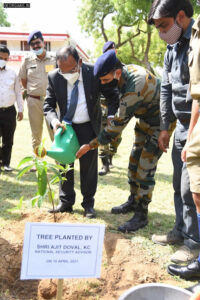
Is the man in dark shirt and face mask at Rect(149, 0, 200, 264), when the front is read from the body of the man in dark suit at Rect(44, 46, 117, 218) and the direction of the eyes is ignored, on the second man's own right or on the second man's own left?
on the second man's own left

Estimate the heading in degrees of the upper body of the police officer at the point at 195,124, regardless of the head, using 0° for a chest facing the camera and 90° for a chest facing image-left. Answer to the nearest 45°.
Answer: approximately 90°

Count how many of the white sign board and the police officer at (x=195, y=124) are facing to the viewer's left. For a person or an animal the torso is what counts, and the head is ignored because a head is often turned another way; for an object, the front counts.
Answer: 1

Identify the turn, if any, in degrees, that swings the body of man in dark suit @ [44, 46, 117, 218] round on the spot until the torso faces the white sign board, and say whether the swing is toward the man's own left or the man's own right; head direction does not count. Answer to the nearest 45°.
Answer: approximately 45° to the man's own left

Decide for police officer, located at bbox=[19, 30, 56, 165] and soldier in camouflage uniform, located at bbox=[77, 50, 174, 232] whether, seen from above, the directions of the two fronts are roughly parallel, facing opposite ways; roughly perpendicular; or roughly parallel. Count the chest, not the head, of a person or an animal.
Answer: roughly perpendicular

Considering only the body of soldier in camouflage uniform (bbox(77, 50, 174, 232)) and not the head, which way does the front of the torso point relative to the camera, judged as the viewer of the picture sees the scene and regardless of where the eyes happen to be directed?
to the viewer's left

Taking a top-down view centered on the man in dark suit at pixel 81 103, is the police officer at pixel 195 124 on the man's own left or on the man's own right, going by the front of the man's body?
on the man's own left

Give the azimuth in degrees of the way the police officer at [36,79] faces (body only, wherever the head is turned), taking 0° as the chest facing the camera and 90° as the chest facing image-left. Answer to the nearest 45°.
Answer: approximately 0°
